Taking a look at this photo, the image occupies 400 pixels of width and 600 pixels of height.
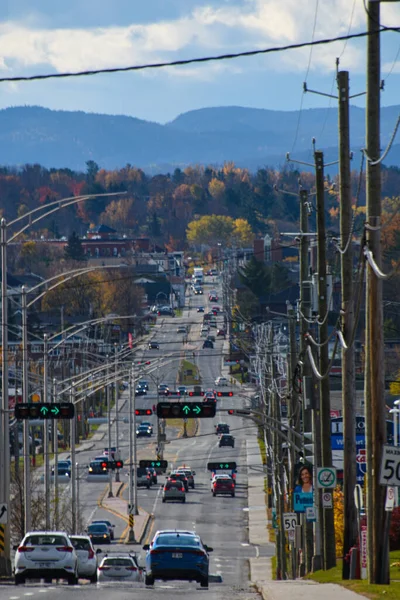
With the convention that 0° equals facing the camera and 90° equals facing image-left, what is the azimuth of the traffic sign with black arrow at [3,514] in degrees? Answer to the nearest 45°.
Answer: approximately 0°

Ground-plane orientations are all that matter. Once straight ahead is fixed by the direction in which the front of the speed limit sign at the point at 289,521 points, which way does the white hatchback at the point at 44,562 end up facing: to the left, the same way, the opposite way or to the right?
the opposite way

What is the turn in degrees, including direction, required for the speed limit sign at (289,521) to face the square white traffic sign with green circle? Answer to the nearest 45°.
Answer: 0° — it already faces it

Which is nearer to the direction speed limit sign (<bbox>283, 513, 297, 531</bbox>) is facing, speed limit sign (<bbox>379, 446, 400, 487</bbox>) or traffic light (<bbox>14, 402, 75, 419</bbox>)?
the speed limit sign

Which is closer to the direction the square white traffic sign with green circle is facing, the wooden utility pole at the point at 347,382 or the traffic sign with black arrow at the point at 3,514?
the wooden utility pole

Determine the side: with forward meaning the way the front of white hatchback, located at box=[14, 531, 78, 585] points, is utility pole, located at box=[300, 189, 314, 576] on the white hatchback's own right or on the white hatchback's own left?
on the white hatchback's own right

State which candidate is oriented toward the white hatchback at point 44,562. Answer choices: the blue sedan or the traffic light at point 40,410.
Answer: the traffic light

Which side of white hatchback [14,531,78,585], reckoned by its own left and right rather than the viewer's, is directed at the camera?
back

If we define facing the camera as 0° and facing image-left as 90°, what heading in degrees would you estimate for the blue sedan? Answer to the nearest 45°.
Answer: approximately 180°

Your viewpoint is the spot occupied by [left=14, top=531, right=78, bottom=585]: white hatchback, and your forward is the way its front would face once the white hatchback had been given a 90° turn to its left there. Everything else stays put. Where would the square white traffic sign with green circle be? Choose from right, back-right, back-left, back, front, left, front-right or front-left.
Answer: back

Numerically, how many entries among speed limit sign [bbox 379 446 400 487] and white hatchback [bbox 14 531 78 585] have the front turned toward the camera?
1

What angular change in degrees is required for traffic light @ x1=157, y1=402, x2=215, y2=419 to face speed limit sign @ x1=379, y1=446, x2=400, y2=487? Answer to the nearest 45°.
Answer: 0° — it already faces it
